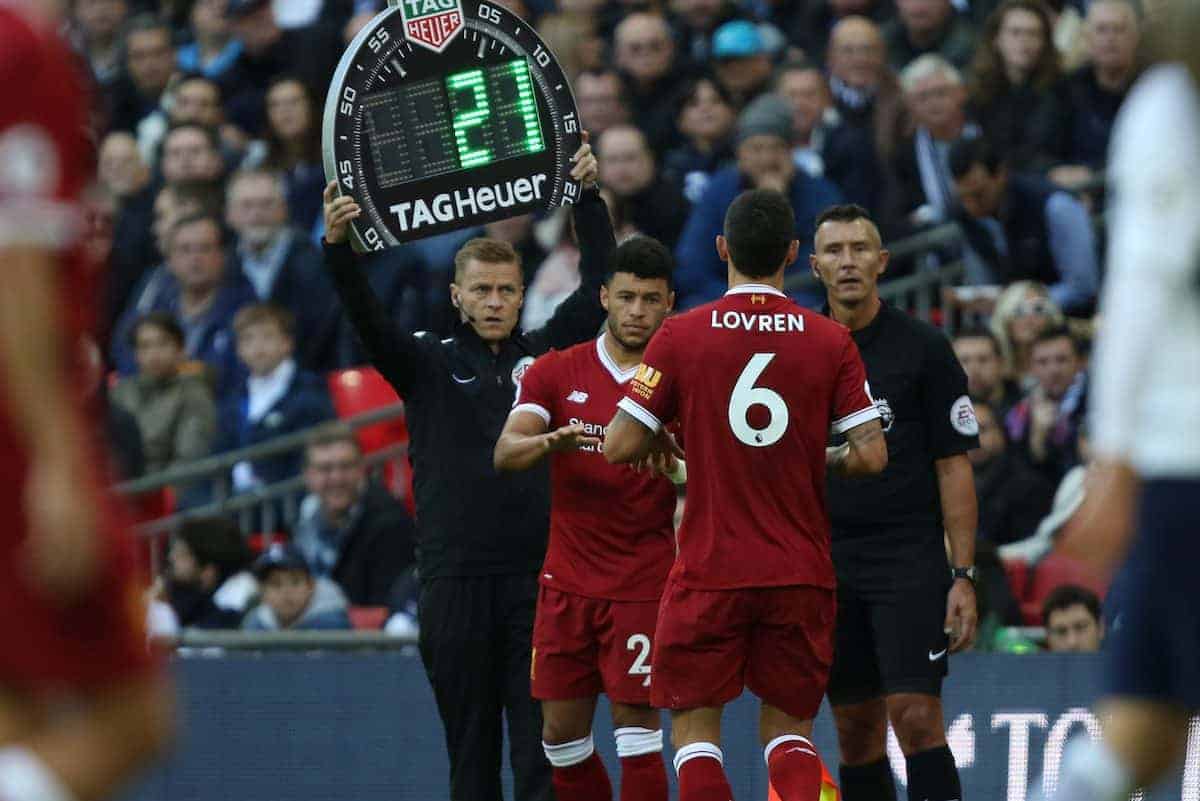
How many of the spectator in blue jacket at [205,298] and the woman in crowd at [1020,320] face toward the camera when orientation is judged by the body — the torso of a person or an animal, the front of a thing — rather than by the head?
2

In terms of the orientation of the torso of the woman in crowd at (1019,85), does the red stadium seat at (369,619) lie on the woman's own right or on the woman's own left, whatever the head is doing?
on the woman's own right

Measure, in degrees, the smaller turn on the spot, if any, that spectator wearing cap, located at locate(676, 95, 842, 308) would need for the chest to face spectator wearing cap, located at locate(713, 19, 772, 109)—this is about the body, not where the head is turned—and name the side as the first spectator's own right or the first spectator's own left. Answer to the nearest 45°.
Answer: approximately 180°

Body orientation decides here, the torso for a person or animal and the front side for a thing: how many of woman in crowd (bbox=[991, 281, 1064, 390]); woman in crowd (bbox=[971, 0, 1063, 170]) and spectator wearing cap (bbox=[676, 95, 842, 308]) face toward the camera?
3

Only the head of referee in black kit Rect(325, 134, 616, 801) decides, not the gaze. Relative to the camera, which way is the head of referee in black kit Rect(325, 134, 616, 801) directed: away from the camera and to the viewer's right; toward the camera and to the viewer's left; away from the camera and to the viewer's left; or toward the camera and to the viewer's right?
toward the camera and to the viewer's right

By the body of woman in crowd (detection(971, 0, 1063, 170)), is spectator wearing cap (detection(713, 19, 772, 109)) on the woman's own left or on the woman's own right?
on the woman's own right

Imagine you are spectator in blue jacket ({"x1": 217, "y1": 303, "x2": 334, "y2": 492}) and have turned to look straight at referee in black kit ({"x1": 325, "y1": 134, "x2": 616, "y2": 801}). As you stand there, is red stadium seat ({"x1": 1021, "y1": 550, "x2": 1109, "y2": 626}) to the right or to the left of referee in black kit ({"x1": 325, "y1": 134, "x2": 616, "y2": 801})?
left

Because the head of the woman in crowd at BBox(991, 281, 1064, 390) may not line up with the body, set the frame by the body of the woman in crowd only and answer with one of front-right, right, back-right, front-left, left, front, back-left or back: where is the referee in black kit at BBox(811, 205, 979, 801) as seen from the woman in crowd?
front

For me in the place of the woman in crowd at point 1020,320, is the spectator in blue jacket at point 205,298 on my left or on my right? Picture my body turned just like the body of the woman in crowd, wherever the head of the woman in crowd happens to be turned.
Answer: on my right

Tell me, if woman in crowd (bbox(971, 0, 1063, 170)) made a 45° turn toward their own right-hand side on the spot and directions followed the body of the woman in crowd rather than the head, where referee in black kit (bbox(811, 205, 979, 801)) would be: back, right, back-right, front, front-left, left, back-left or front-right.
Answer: front-left

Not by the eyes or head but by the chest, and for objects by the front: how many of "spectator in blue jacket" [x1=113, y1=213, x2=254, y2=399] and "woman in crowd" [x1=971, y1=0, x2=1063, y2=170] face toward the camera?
2

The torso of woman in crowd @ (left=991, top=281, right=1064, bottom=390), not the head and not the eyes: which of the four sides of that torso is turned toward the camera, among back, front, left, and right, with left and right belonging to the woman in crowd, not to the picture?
front

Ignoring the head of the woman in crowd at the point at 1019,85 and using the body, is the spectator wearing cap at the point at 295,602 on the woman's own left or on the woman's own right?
on the woman's own right

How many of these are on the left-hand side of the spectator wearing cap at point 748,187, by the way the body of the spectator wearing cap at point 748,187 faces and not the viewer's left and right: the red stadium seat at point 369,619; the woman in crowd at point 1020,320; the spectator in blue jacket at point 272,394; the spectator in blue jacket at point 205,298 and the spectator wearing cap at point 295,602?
1

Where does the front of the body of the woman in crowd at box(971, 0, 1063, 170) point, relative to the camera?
toward the camera

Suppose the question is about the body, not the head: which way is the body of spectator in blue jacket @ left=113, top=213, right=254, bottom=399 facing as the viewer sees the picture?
toward the camera

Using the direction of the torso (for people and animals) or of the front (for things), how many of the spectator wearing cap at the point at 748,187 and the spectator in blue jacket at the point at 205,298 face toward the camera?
2
